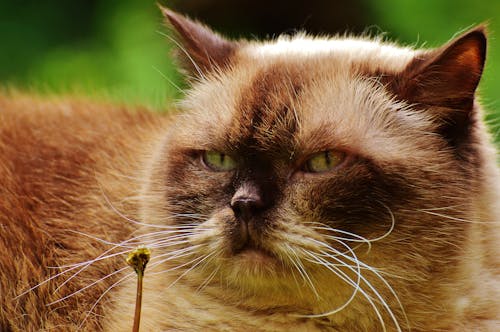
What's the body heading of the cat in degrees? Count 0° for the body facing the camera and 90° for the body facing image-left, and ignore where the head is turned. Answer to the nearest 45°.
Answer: approximately 315°
